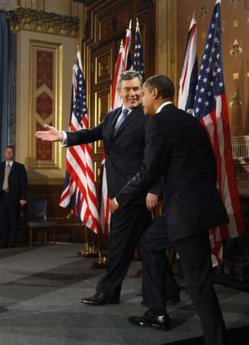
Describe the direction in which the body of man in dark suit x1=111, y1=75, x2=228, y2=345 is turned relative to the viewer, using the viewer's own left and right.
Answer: facing away from the viewer and to the left of the viewer

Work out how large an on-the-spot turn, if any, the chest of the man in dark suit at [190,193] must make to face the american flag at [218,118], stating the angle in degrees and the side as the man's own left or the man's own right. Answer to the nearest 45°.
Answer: approximately 45° to the man's own right

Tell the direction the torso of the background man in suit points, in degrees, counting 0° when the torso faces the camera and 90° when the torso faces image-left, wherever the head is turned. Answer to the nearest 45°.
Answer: approximately 0°

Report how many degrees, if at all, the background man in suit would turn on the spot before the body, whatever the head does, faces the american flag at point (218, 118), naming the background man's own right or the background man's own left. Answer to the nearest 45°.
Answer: approximately 45° to the background man's own left

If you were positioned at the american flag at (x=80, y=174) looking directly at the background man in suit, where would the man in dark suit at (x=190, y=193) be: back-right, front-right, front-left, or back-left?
back-left

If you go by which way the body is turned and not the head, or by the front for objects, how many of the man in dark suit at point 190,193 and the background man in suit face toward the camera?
1

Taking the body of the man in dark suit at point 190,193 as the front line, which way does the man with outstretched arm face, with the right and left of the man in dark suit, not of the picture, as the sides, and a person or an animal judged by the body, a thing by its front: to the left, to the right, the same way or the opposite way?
to the left

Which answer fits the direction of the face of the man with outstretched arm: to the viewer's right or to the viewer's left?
to the viewer's right

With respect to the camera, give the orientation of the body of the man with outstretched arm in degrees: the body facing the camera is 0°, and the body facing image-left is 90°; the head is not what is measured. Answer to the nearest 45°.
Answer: approximately 45°

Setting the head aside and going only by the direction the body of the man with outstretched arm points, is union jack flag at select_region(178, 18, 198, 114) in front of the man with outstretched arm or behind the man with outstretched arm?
behind
